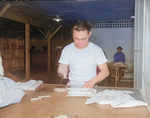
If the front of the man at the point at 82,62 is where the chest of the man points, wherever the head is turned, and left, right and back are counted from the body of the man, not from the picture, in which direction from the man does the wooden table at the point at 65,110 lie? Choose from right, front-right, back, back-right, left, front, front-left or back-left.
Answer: front

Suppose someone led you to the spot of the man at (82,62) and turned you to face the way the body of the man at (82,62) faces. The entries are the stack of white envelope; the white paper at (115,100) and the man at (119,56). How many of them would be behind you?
1

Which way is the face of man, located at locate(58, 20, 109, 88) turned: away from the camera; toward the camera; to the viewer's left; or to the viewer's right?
toward the camera

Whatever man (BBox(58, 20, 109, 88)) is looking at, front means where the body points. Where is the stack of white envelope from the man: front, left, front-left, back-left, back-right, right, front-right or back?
front

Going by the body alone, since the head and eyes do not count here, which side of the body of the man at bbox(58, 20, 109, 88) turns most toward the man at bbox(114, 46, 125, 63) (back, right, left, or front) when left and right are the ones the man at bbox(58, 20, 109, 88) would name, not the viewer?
back

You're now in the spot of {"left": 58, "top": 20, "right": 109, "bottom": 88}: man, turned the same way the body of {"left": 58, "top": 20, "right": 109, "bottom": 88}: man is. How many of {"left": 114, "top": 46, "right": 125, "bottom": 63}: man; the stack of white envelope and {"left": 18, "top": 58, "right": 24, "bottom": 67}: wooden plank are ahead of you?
1

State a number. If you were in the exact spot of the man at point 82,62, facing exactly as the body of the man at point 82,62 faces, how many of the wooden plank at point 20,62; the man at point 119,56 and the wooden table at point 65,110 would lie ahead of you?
1

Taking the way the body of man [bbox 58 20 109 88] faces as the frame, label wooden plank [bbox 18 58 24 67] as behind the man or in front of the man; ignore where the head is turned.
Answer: behind

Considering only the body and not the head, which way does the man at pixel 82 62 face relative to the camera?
toward the camera

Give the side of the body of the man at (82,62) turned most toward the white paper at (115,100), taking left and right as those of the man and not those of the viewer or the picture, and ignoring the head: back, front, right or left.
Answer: front

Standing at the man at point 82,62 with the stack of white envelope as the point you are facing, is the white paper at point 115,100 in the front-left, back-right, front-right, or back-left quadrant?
front-left
